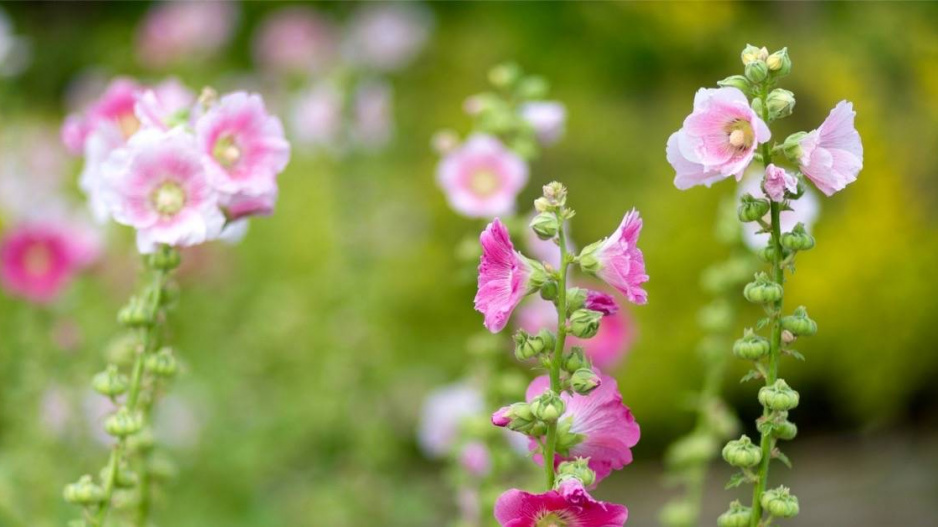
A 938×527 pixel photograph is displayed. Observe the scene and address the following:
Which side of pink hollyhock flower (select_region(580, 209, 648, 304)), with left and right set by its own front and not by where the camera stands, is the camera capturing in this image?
right
